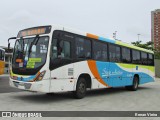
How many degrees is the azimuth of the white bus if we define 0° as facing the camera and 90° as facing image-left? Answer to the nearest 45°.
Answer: approximately 45°
